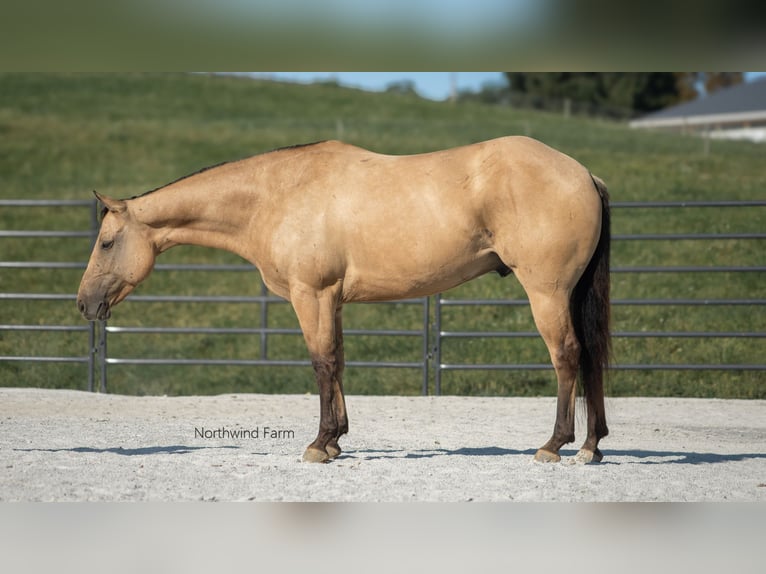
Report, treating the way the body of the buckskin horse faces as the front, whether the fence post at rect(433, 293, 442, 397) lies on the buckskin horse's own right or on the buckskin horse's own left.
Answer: on the buckskin horse's own right

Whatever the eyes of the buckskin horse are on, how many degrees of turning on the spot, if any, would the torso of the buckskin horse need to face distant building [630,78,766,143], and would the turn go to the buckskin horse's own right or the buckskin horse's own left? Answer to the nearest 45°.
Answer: approximately 135° to the buckskin horse's own right

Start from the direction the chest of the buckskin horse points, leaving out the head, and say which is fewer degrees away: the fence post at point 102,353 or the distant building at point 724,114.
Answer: the fence post

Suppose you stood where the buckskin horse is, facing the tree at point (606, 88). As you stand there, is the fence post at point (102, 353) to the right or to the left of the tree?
left

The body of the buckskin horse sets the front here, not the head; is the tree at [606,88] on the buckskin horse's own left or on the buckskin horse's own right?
on the buckskin horse's own right

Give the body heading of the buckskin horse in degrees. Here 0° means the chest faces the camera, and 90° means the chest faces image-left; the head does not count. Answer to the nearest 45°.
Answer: approximately 90°

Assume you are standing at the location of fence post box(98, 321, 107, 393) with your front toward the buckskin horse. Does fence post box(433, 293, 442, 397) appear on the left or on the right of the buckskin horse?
left

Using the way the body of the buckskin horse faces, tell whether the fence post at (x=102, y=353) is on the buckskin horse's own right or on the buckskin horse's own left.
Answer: on the buckskin horse's own right

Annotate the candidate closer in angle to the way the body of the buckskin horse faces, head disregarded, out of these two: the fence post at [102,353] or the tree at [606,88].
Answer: the fence post
